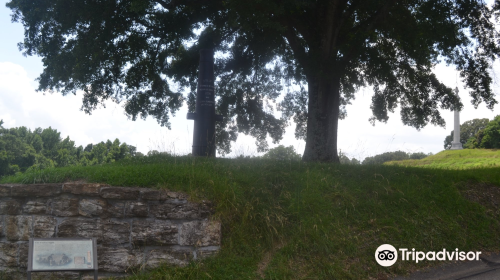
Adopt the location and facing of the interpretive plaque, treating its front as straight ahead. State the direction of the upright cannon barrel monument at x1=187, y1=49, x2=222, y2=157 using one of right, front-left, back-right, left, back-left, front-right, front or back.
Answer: back-left

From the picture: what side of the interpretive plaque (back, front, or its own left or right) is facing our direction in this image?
front
